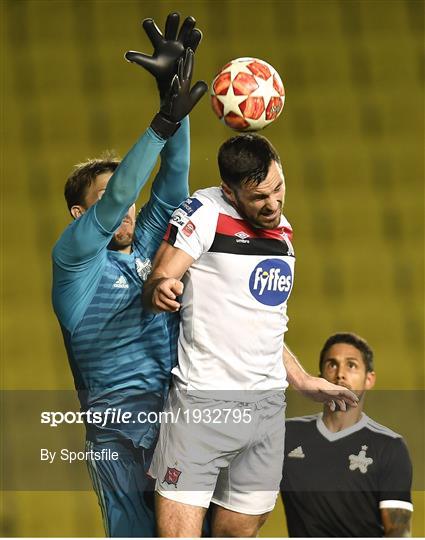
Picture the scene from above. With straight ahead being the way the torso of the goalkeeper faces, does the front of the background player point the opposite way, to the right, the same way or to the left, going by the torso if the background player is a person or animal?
to the right

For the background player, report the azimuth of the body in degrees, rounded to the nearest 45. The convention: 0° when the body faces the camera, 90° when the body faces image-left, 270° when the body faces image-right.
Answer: approximately 45°

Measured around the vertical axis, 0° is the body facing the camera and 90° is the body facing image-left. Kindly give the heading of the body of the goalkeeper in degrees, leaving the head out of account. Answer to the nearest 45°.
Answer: approximately 315°

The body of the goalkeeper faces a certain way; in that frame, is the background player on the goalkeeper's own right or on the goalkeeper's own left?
on the goalkeeper's own left

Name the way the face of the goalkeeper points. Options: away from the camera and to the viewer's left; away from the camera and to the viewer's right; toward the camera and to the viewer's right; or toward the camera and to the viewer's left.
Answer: toward the camera and to the viewer's right
